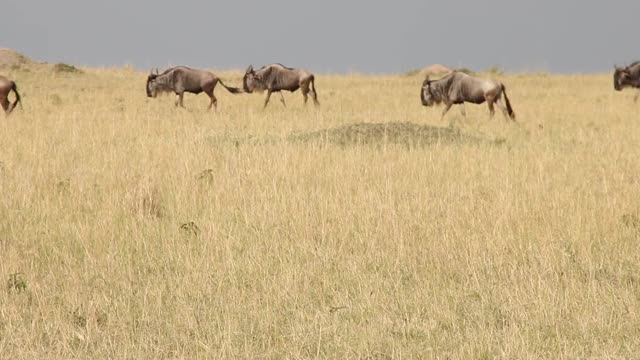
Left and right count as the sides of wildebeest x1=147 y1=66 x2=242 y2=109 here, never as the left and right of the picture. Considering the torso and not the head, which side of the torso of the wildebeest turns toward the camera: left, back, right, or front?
left

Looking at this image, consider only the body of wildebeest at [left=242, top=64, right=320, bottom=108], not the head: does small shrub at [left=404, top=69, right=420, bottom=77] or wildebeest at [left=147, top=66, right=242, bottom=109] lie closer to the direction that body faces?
the wildebeest

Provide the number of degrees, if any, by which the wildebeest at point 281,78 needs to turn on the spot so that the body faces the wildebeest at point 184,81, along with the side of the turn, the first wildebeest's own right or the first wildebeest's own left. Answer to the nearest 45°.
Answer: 0° — it already faces it

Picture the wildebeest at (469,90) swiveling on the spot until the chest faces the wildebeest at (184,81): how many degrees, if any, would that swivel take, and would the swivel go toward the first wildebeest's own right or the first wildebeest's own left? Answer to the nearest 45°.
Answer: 0° — it already faces it

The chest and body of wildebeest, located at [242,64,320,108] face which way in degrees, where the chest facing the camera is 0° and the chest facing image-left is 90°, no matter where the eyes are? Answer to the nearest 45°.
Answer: approximately 90°

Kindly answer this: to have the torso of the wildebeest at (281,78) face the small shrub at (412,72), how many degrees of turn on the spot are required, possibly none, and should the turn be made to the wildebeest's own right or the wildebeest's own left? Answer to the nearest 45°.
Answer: approximately 135° to the wildebeest's own right

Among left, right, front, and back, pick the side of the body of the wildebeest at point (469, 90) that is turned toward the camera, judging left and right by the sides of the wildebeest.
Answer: left
